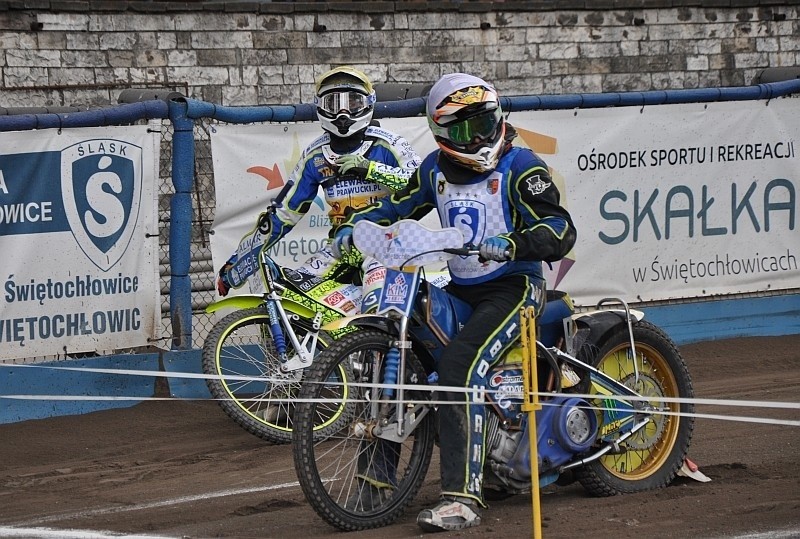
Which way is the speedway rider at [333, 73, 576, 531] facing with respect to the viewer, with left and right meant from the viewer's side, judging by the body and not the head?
facing the viewer and to the left of the viewer

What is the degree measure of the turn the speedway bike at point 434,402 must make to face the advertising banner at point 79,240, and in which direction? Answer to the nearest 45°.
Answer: approximately 90° to its right

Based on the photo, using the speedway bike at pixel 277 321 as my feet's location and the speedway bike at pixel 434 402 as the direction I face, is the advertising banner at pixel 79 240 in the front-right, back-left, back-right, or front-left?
back-right

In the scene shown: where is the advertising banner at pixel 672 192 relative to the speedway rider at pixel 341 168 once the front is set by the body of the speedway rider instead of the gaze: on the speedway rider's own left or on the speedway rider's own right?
on the speedway rider's own left

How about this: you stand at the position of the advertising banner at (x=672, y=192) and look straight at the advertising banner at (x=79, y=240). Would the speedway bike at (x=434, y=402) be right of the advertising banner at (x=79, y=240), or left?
left

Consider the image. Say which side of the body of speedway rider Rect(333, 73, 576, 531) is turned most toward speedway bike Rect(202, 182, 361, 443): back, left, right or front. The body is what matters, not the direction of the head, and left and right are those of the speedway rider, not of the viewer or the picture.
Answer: right

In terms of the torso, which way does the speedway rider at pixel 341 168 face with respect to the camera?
toward the camera

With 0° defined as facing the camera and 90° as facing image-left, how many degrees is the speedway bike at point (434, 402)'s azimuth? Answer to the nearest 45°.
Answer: approximately 45°

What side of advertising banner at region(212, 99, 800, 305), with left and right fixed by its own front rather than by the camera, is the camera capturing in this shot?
front
